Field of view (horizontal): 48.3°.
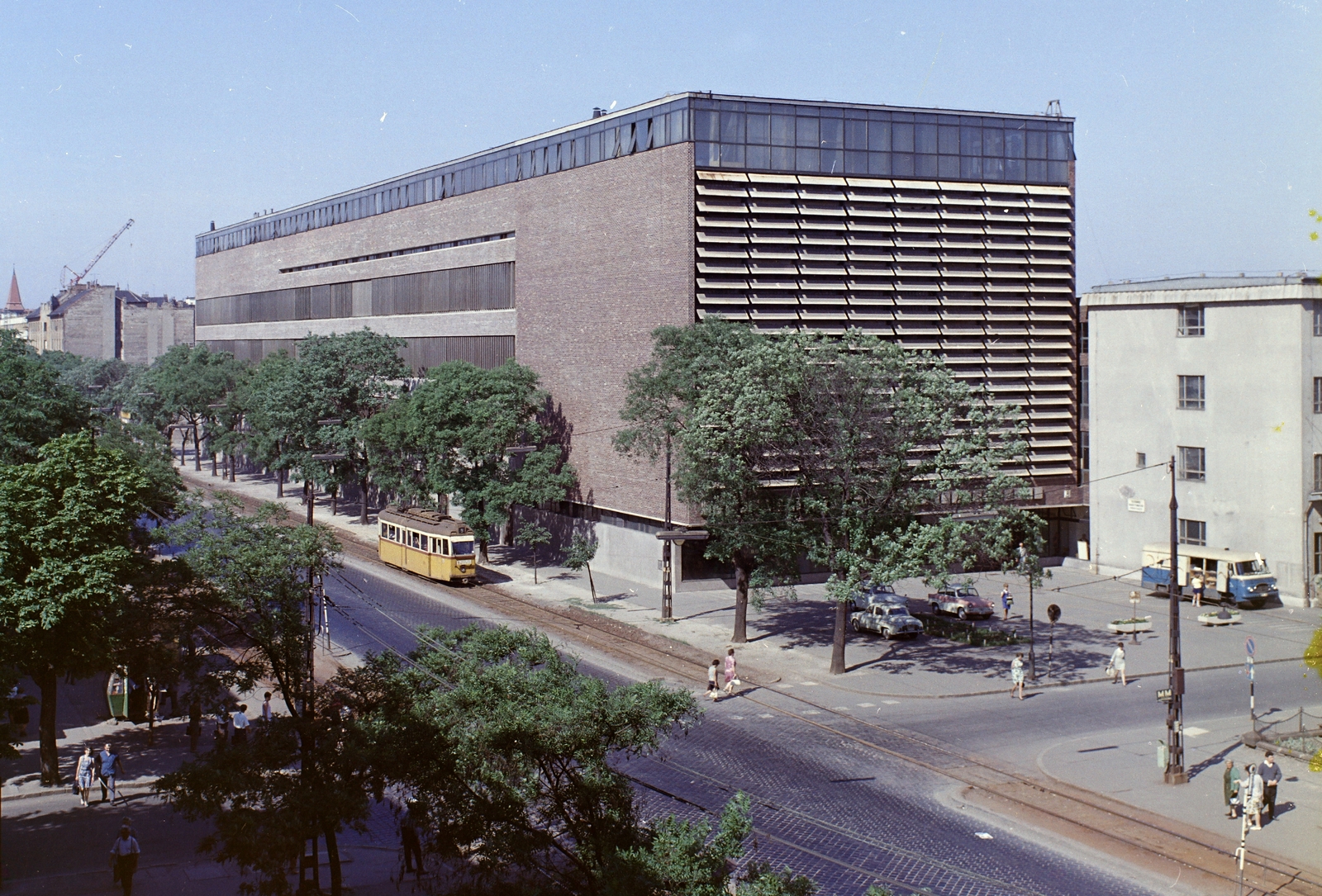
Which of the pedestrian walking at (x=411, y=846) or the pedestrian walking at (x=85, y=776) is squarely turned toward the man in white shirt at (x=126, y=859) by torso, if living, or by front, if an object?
the pedestrian walking at (x=85, y=776)

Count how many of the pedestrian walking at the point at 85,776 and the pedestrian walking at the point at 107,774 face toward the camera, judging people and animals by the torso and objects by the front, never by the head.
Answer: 2

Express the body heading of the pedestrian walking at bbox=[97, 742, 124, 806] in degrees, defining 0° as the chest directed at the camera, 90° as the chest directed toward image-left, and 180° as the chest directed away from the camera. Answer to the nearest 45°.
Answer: approximately 0°

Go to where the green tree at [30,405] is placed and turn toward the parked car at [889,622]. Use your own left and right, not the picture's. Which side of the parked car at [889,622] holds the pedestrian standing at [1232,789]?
right

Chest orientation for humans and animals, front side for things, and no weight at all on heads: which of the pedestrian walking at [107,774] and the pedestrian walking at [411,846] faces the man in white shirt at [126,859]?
the pedestrian walking at [107,774]

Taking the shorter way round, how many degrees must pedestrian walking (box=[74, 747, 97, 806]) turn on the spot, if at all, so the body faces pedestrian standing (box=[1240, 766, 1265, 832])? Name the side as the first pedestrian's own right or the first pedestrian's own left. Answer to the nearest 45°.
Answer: approximately 45° to the first pedestrian's own left

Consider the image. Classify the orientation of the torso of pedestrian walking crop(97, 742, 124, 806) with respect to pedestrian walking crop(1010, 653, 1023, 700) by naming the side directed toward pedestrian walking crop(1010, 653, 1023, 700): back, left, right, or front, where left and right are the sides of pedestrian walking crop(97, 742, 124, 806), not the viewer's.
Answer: left

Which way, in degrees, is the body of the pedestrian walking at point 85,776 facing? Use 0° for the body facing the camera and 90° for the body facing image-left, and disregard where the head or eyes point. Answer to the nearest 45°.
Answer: approximately 0°
